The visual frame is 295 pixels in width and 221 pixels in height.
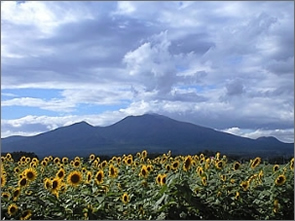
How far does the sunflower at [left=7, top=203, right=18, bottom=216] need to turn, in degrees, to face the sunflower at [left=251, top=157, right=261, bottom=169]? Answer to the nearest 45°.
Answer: approximately 90° to its left

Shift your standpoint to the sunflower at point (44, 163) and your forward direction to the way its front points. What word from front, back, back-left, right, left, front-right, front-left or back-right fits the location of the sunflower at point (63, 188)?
front

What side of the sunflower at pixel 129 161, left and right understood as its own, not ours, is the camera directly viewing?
front

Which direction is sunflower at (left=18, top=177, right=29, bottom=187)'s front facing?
toward the camera

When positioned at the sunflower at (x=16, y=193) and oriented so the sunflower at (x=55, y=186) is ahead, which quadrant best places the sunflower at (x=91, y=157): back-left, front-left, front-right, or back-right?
front-left

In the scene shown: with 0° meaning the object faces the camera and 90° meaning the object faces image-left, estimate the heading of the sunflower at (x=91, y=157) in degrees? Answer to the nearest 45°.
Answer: approximately 0°

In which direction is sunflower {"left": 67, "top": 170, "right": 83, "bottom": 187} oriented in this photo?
toward the camera

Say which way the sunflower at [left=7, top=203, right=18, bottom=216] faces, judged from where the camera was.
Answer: facing the viewer

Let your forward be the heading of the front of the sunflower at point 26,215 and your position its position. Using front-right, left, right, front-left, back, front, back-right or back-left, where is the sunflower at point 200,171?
back-left

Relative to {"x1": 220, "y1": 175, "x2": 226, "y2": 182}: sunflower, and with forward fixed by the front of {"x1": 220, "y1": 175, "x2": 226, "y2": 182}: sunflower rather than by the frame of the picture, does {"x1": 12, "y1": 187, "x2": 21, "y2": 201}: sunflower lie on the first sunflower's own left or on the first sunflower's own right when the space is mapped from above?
on the first sunflower's own right

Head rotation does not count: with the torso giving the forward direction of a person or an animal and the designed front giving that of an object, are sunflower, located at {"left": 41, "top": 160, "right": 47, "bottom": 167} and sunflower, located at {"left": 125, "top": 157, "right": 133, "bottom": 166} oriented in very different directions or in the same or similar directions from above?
same or similar directions

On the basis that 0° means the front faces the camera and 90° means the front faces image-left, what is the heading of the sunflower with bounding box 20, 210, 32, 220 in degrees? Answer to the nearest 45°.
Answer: approximately 45°

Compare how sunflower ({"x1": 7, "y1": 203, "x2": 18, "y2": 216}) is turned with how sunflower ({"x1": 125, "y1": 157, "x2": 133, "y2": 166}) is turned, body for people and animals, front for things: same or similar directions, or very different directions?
same or similar directions

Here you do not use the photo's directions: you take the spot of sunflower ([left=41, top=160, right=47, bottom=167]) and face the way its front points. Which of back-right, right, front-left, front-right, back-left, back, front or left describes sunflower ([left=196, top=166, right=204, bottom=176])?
front-left
